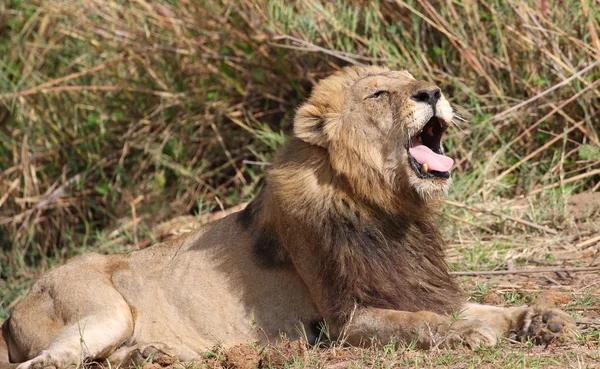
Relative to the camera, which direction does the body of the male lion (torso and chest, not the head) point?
to the viewer's right
